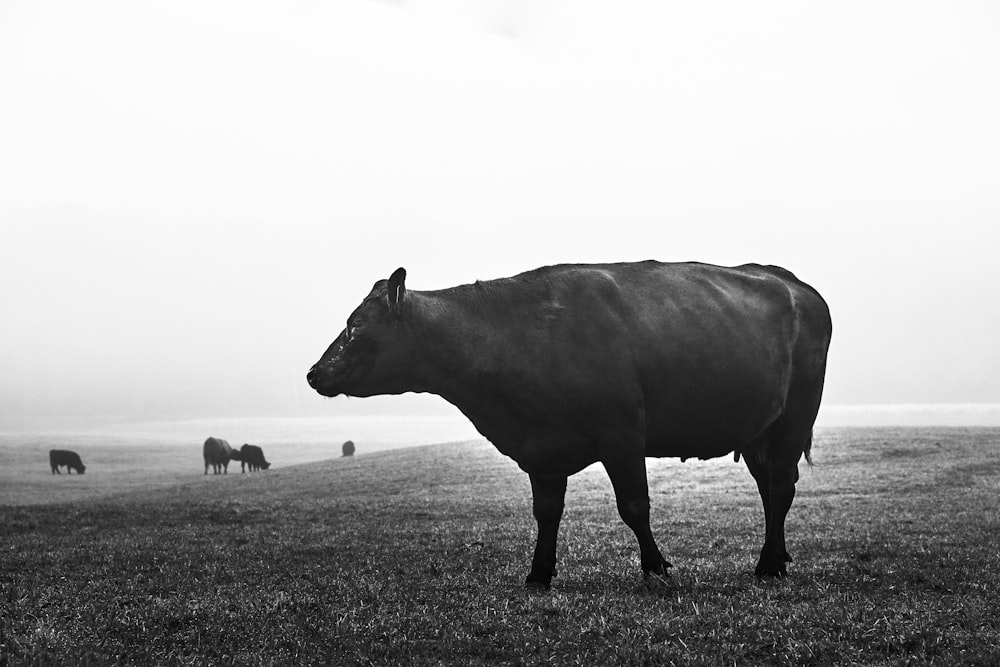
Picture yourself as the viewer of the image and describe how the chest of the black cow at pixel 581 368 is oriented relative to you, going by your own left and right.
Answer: facing to the left of the viewer
